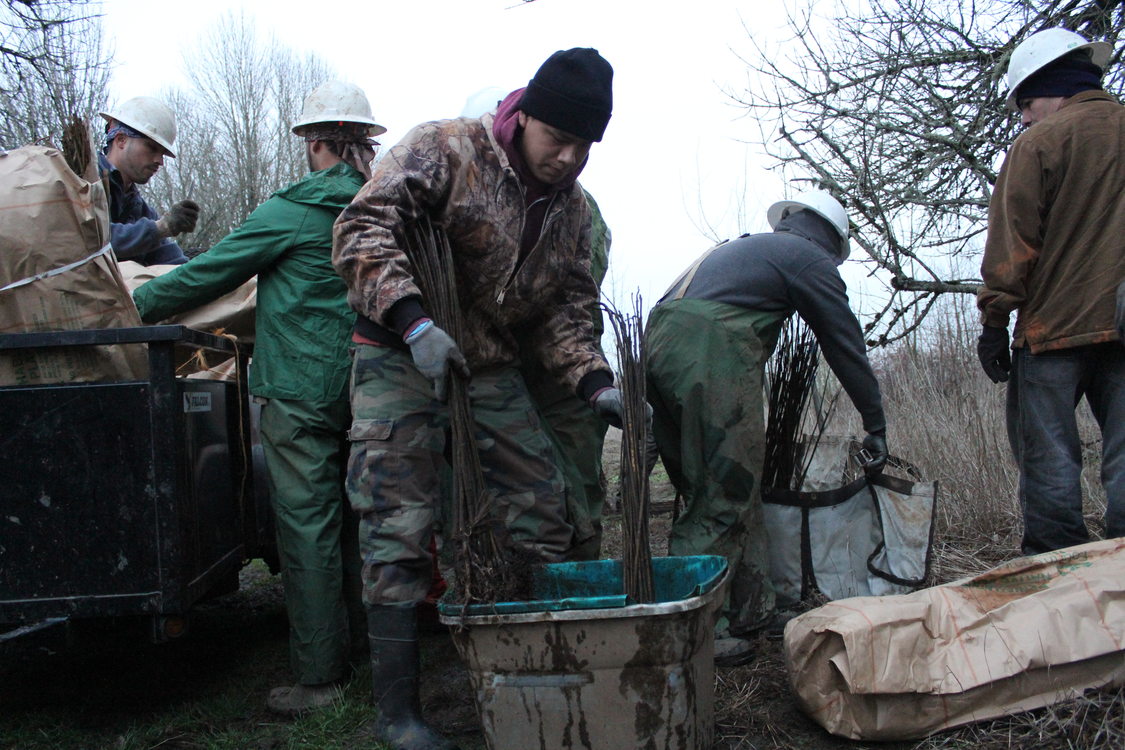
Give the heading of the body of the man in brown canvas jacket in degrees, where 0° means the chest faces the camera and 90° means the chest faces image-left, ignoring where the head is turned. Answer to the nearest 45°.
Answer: approximately 135°

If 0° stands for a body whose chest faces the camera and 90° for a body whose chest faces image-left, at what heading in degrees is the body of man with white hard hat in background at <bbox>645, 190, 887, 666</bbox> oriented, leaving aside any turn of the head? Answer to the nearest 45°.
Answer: approximately 225°

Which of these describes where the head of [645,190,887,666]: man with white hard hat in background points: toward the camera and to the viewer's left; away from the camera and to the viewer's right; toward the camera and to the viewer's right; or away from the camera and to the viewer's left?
away from the camera and to the viewer's right

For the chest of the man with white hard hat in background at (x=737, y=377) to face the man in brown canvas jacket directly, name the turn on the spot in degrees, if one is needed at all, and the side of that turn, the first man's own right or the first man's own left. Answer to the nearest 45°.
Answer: approximately 45° to the first man's own right

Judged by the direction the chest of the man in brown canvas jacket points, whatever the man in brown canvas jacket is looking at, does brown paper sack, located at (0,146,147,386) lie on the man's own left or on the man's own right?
on the man's own left

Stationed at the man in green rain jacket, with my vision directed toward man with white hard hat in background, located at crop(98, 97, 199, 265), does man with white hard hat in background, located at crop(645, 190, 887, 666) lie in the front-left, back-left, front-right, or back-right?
back-right

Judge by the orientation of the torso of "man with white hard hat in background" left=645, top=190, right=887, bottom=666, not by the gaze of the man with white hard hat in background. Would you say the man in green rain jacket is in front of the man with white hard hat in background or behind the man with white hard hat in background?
behind

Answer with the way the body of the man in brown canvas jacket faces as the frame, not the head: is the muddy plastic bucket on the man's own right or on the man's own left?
on the man's own left

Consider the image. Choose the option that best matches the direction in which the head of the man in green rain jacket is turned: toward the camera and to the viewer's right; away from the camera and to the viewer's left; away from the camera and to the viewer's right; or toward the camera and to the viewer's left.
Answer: away from the camera and to the viewer's left

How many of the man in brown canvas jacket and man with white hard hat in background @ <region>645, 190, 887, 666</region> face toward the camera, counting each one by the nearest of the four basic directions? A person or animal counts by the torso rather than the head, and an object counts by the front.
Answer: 0
